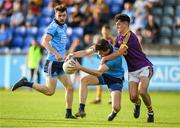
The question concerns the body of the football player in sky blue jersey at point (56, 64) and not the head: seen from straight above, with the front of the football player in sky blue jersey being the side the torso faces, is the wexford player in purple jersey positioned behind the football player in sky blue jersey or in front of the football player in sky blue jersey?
in front

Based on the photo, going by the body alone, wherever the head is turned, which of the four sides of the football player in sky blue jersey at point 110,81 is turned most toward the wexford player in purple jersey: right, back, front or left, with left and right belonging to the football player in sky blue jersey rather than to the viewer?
back

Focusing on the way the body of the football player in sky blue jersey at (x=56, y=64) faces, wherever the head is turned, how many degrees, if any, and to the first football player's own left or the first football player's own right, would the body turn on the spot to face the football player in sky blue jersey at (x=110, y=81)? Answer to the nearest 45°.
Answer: approximately 45° to the first football player's own left

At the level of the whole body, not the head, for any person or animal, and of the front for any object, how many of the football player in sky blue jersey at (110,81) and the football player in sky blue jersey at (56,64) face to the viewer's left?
1

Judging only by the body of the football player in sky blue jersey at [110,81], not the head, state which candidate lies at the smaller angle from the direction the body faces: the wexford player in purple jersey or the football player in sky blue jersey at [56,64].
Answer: the football player in sky blue jersey

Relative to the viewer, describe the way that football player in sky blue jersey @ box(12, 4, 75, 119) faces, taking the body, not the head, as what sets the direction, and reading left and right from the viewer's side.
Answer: facing the viewer and to the right of the viewer

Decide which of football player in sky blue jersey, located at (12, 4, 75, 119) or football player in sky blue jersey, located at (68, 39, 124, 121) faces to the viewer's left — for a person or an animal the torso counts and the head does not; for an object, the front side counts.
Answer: football player in sky blue jersey, located at (68, 39, 124, 121)

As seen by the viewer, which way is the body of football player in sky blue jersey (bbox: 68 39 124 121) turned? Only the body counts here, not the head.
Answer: to the viewer's left

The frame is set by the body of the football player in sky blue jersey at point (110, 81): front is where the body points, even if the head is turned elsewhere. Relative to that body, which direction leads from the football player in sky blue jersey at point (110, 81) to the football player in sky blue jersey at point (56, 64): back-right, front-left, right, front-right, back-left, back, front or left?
front
